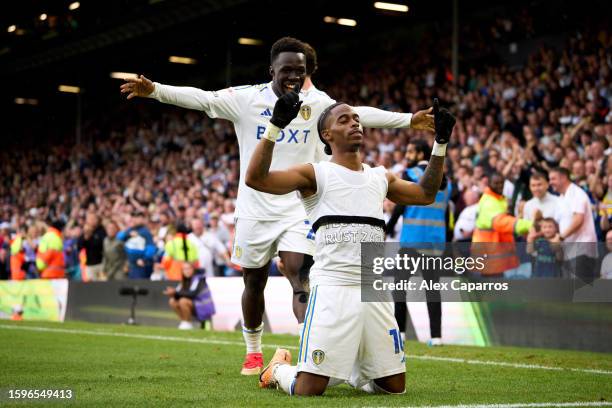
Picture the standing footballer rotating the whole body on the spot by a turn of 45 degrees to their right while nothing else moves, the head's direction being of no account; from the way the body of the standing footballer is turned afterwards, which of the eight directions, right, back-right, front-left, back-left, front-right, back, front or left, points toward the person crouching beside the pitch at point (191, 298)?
back-right

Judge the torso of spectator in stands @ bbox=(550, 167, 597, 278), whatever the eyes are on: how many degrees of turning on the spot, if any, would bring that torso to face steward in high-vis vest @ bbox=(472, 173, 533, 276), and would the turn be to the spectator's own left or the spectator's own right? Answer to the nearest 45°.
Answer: approximately 45° to the spectator's own right

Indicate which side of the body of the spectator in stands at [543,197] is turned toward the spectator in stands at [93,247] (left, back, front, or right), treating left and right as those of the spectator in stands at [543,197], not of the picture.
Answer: right

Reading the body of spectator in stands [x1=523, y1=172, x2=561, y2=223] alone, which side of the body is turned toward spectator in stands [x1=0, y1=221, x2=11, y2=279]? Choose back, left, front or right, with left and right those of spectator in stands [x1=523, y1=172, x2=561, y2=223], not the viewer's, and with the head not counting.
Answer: right

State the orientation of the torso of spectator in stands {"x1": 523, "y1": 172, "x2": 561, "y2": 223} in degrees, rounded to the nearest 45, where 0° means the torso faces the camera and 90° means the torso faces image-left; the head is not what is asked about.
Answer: approximately 45°
